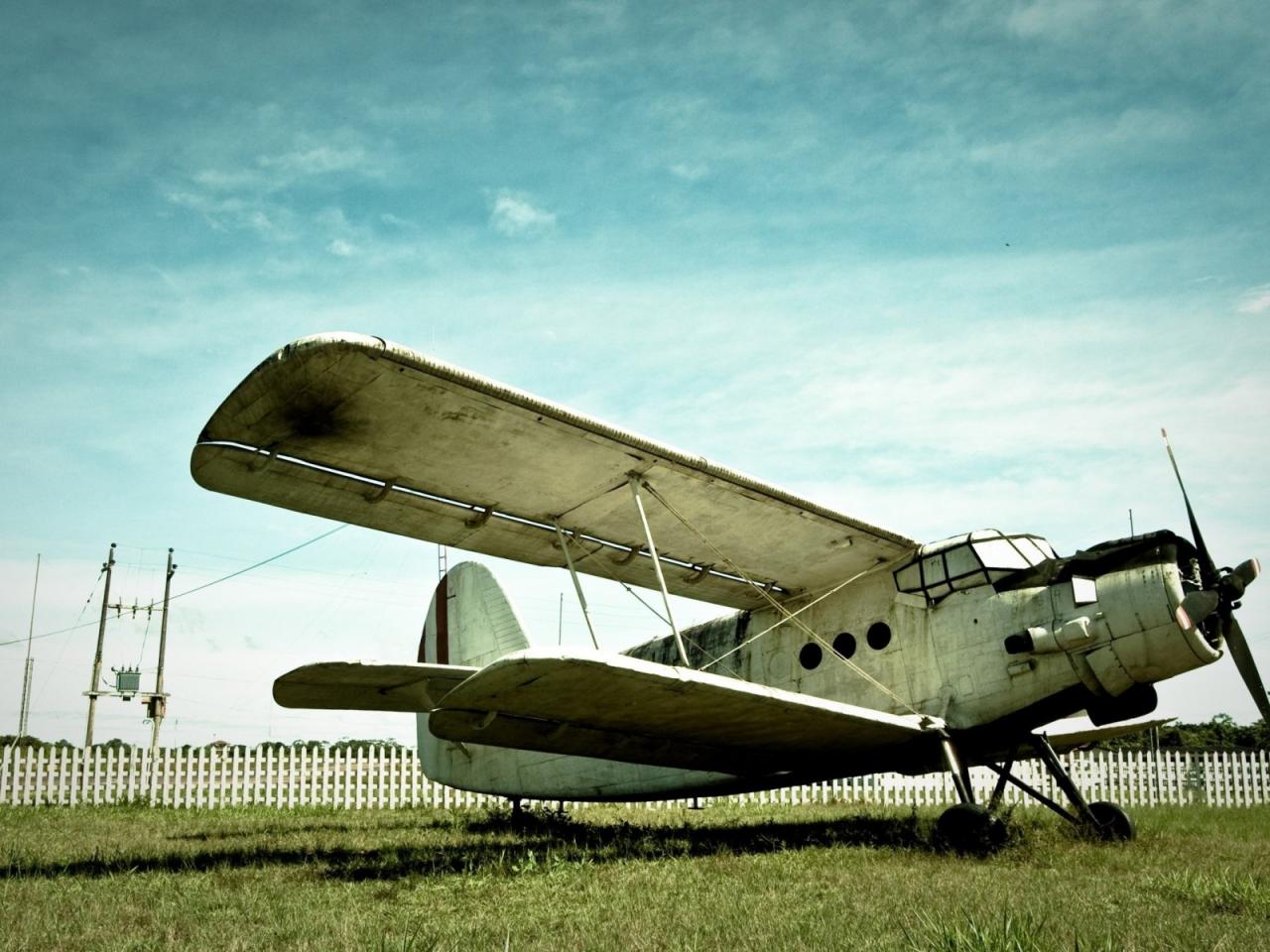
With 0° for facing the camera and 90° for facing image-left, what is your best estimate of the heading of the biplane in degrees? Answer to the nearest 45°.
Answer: approximately 315°

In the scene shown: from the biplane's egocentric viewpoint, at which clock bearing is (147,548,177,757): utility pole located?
The utility pole is roughly at 6 o'clock from the biplane.
